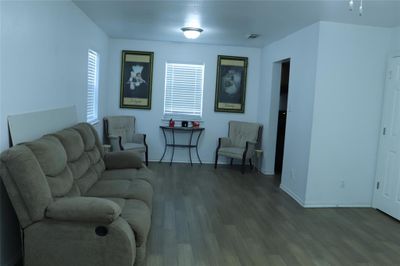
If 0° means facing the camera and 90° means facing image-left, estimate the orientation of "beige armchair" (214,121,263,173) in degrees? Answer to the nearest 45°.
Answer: approximately 45°

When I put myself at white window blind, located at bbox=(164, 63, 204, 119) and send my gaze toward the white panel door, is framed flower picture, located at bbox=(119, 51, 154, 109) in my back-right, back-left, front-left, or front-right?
back-right

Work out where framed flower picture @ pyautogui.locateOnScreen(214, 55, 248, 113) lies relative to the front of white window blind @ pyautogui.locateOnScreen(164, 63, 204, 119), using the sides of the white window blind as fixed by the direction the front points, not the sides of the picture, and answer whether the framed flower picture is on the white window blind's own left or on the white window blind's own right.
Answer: on the white window blind's own left

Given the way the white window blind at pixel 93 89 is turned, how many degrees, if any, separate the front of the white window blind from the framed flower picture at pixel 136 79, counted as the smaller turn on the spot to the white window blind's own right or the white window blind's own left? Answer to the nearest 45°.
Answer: approximately 45° to the white window blind's own left

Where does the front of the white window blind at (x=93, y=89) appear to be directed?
to the viewer's right

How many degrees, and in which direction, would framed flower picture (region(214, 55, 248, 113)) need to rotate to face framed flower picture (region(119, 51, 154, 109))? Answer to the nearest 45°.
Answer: approximately 90° to its right

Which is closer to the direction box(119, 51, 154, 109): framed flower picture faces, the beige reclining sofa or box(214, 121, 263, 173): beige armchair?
the beige reclining sofa

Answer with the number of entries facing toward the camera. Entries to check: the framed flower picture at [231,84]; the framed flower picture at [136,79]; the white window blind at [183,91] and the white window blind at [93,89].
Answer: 3

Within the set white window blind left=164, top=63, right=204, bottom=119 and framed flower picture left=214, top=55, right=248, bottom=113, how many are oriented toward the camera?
2

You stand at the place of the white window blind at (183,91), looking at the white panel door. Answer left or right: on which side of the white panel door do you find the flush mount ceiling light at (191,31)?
right

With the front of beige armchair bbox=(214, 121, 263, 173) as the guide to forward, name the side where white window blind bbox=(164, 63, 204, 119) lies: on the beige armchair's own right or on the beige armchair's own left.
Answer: on the beige armchair's own right
